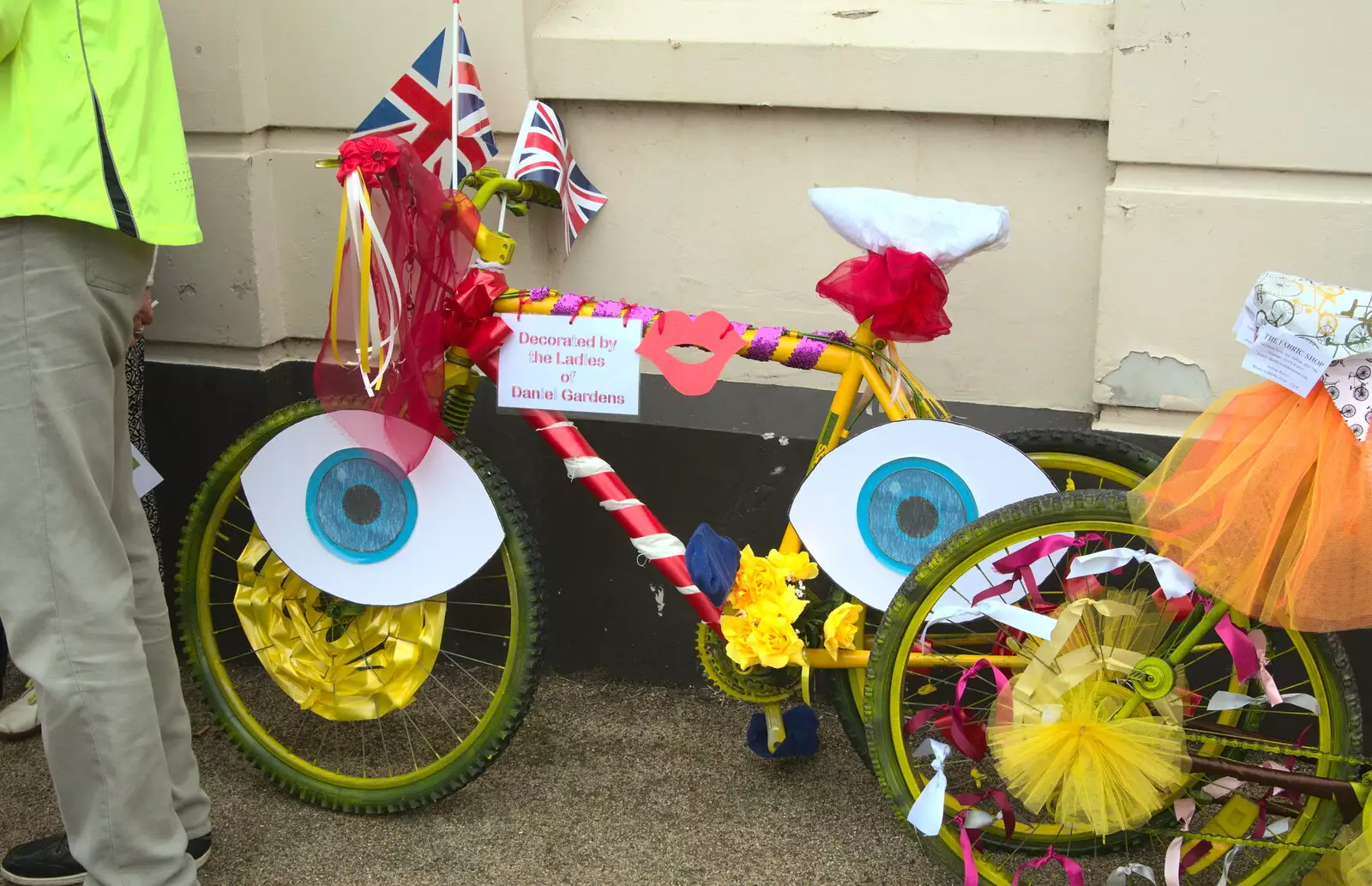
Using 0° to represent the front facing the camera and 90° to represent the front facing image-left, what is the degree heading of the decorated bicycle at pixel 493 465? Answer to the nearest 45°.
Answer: approximately 90°

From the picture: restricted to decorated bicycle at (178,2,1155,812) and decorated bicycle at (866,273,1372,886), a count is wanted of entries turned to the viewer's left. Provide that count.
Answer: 1

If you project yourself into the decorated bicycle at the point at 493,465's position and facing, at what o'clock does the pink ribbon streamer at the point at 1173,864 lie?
The pink ribbon streamer is roughly at 7 o'clock from the decorated bicycle.

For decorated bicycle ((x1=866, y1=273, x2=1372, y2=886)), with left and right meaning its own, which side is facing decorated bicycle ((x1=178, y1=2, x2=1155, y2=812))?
back

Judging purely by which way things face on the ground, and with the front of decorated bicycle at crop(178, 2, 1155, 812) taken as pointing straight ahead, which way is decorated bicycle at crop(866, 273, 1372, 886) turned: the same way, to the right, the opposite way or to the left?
the opposite way

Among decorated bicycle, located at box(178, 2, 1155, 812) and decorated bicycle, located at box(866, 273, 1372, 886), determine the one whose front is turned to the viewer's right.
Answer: decorated bicycle, located at box(866, 273, 1372, 886)

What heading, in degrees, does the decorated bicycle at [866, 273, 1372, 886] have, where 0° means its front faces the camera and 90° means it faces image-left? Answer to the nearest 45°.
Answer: approximately 270°
